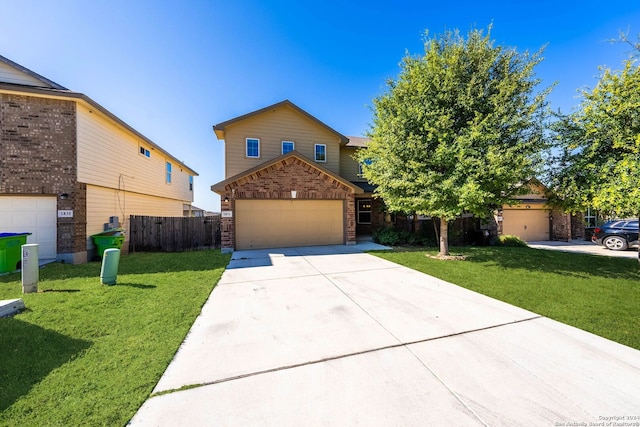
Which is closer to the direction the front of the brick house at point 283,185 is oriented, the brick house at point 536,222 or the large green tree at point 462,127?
the large green tree

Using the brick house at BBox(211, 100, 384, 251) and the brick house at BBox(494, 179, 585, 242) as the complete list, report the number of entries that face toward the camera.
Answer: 2

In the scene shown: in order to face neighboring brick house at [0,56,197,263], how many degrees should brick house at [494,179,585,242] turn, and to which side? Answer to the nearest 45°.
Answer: approximately 45° to its right

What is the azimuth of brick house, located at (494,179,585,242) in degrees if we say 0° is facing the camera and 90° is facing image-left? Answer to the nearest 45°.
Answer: approximately 0°

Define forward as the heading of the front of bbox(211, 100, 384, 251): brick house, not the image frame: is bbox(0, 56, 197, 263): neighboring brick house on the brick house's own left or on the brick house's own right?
on the brick house's own right

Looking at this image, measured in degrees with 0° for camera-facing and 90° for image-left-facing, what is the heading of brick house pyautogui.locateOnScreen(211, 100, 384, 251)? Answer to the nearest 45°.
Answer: approximately 0°

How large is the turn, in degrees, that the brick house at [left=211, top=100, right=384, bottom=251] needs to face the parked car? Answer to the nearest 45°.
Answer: approximately 90° to its left
